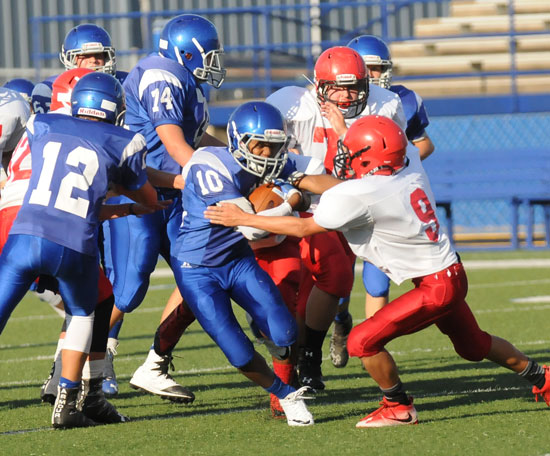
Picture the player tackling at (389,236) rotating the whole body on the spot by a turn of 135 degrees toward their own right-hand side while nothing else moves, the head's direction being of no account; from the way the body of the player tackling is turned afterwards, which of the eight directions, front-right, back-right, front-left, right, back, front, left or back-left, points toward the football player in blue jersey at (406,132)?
front-left

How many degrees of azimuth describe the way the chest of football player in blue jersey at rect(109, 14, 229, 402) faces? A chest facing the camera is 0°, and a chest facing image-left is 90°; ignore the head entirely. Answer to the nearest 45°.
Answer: approximately 270°

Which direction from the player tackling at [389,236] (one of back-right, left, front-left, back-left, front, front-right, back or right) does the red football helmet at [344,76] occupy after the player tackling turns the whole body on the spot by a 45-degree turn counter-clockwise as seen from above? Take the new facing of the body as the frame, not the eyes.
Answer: back-right

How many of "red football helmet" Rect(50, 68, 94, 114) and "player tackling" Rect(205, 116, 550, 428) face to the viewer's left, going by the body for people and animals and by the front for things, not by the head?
1

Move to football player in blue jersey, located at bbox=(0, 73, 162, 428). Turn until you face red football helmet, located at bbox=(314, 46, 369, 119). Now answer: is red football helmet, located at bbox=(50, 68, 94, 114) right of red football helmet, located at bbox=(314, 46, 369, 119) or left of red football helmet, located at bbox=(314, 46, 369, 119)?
left

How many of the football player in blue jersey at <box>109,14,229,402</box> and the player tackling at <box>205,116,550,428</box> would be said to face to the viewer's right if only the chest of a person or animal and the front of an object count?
1

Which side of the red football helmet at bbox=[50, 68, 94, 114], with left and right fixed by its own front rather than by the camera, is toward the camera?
right

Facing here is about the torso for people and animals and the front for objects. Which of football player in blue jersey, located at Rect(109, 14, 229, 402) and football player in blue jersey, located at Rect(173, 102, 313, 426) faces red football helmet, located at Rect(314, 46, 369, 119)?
football player in blue jersey, located at Rect(109, 14, 229, 402)

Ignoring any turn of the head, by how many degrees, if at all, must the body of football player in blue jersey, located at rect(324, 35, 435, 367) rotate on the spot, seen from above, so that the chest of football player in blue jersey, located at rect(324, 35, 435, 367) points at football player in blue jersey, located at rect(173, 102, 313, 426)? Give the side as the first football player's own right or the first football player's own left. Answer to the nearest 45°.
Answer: approximately 45° to the first football player's own right

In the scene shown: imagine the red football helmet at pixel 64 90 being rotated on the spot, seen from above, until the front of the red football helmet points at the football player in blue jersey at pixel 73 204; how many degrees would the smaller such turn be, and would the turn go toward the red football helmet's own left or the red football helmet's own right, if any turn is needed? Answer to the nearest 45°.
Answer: approximately 90° to the red football helmet's own right

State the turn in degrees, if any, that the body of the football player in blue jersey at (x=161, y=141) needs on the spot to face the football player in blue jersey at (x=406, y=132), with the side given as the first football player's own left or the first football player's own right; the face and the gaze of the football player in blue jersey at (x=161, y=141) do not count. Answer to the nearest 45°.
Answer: approximately 45° to the first football player's own left

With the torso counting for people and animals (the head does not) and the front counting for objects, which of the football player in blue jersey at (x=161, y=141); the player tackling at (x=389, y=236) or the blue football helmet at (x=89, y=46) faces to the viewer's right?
the football player in blue jersey

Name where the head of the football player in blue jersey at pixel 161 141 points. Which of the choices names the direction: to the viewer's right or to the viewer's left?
to the viewer's right

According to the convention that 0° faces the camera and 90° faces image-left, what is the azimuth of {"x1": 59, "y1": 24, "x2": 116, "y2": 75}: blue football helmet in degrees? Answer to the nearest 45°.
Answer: approximately 0°

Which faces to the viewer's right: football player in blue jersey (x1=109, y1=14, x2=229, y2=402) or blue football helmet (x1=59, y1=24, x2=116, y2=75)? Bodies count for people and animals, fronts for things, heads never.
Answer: the football player in blue jersey

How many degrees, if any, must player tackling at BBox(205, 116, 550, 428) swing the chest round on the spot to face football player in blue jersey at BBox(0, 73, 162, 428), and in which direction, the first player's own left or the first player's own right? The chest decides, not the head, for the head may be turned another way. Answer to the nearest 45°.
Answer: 0° — they already face them
